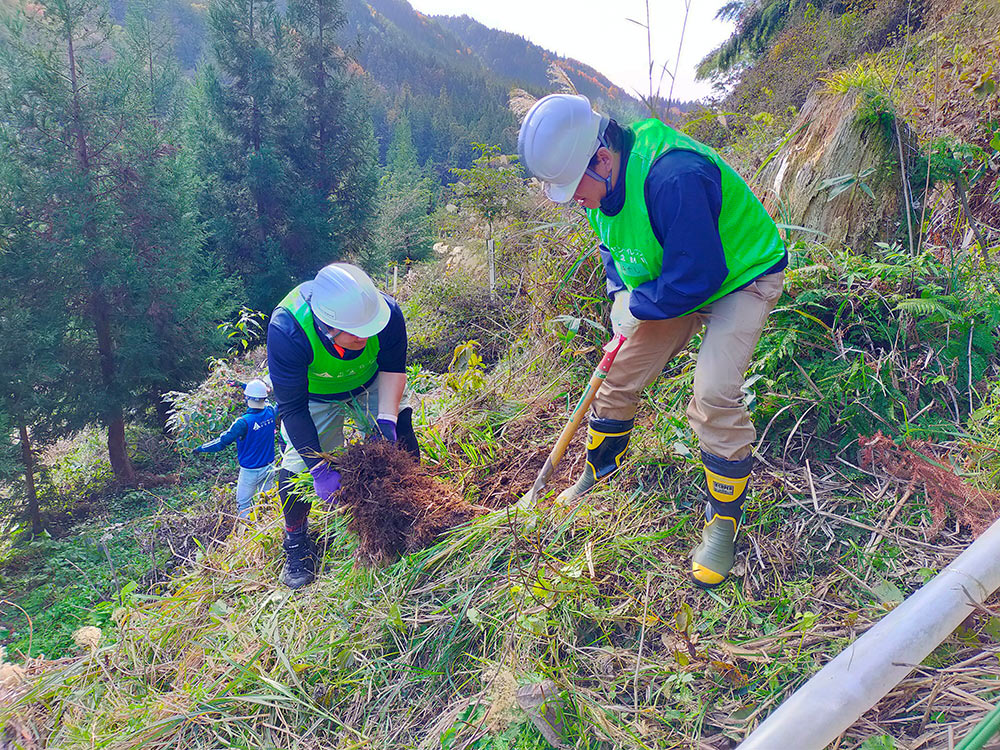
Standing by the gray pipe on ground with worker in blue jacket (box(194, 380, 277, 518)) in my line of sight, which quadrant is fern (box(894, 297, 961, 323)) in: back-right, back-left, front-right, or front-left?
front-right

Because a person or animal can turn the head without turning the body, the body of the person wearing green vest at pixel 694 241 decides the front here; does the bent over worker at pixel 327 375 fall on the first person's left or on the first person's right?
on the first person's right

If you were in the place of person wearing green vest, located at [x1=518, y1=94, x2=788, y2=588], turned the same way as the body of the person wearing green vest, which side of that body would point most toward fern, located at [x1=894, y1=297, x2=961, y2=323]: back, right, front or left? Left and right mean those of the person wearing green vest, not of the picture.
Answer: back

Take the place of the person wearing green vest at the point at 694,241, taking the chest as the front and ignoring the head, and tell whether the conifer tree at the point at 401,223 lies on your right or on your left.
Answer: on your right

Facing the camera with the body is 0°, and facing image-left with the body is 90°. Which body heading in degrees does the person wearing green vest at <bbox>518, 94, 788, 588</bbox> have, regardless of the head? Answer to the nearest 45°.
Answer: approximately 45°

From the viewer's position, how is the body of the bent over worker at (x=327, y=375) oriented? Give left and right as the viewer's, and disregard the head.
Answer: facing the viewer and to the right of the viewer

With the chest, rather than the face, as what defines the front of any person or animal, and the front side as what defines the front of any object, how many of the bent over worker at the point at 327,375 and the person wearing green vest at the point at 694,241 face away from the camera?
0
